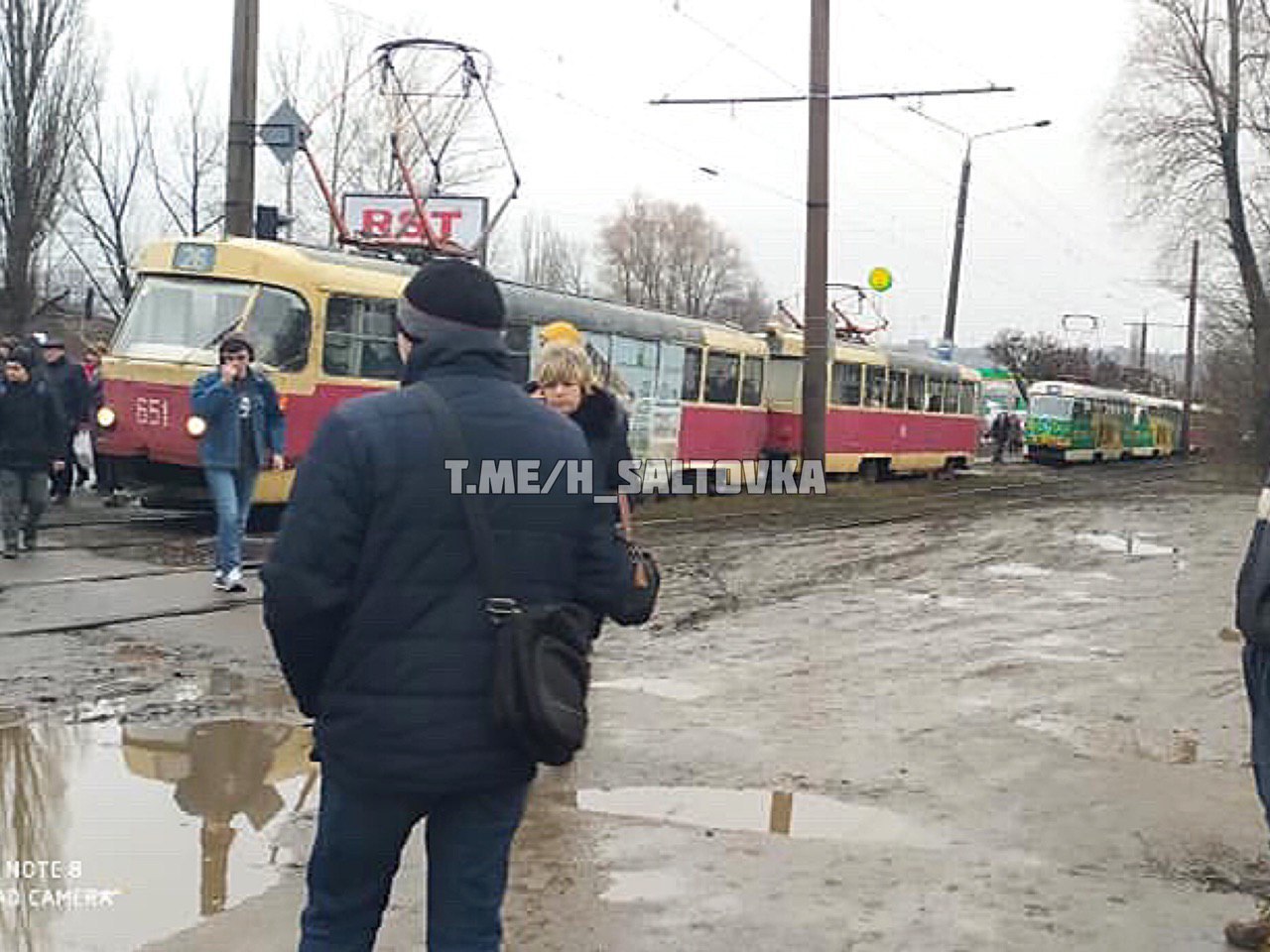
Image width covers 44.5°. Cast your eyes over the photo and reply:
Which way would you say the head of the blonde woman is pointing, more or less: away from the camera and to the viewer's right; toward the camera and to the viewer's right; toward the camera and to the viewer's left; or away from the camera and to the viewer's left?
toward the camera and to the viewer's left

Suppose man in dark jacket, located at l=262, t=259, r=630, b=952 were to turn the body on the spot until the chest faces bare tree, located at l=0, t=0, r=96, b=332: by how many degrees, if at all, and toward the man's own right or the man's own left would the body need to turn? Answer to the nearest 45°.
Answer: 0° — they already face it

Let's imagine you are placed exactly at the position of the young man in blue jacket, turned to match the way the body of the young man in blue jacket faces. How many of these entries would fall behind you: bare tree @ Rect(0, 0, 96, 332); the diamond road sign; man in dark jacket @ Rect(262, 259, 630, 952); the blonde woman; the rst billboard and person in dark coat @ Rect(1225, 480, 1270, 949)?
3

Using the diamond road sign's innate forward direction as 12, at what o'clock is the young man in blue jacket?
The young man in blue jacket is roughly at 6 o'clock from the diamond road sign.

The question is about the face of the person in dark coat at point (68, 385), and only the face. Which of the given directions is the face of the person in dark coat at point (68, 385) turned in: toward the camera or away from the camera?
toward the camera

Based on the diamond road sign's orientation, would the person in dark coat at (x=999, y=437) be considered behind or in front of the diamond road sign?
in front

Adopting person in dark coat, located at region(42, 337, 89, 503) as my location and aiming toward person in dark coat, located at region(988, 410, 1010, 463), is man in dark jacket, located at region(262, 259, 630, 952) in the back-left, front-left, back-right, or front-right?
back-right

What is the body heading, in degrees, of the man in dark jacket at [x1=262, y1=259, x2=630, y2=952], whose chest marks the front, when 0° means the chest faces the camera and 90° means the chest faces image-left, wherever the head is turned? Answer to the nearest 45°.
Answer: approximately 180°

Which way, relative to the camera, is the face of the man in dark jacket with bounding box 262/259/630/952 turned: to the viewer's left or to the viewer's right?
to the viewer's left

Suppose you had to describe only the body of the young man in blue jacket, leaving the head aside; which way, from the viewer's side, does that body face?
toward the camera

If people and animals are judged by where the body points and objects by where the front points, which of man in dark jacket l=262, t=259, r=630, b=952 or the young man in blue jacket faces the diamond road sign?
the man in dark jacket

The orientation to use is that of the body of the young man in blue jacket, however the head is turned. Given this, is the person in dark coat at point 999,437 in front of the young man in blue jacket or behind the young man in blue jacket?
behind

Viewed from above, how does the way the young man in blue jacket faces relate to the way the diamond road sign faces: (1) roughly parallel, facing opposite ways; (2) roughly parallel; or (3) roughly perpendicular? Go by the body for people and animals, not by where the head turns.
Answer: roughly parallel, facing opposite ways

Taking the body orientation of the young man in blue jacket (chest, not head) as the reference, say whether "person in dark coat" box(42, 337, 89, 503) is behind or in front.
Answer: behind

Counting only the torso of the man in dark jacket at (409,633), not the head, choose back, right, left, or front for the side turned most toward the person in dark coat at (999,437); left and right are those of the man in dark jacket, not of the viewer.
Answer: front

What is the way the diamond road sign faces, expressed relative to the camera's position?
facing away from the viewer

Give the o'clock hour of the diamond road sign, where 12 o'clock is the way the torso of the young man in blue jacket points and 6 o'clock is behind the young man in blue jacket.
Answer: The diamond road sign is roughly at 6 o'clock from the young man in blue jacket.
